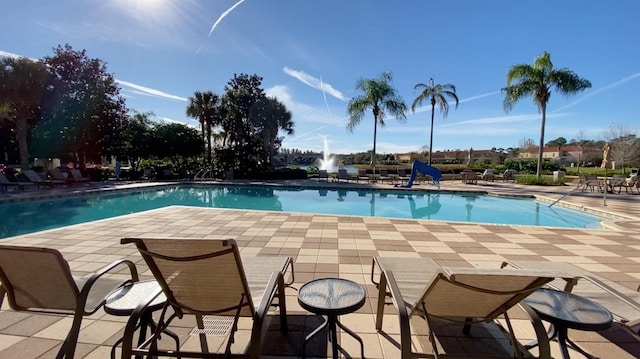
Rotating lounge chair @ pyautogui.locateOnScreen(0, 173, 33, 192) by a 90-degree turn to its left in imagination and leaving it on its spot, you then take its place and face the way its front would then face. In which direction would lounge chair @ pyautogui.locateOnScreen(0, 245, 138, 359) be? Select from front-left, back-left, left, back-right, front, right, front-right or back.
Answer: back

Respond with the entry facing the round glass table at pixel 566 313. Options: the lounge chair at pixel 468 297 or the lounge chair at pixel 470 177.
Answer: the lounge chair at pixel 470 177

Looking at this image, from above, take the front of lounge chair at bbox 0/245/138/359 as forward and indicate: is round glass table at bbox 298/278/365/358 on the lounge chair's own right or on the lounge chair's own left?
on the lounge chair's own right

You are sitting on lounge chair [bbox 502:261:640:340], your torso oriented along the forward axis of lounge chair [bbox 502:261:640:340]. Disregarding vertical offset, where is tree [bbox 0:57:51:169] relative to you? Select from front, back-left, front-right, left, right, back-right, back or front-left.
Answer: front-left

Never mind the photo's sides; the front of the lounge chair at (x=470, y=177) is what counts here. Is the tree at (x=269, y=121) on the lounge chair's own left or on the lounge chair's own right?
on the lounge chair's own right

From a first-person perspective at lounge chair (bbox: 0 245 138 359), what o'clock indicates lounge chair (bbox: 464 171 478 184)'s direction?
lounge chair (bbox: 464 171 478 184) is roughly at 1 o'clock from lounge chair (bbox: 0 245 138 359).

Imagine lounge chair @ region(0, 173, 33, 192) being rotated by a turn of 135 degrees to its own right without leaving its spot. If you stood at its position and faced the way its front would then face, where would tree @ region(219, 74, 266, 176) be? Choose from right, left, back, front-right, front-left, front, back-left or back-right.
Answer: back-left

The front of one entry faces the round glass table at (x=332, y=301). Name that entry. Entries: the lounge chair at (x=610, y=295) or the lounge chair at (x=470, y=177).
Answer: the lounge chair at (x=470, y=177)

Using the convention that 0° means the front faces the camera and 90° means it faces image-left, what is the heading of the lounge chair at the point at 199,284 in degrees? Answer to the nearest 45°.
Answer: approximately 225°

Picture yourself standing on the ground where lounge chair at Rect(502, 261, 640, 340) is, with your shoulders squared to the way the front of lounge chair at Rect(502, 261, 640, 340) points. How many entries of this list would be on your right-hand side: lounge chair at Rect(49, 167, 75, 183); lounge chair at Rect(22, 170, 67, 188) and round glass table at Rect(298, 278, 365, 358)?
0

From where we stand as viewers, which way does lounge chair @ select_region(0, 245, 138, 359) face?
facing away from the viewer and to the right of the viewer

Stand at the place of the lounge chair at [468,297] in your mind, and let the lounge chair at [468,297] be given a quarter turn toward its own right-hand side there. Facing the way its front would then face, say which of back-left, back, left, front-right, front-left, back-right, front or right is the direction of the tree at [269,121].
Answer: left

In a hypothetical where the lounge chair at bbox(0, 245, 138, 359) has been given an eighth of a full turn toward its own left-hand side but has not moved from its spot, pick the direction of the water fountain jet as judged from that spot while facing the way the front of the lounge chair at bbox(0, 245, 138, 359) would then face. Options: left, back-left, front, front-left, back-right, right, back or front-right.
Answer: front-right

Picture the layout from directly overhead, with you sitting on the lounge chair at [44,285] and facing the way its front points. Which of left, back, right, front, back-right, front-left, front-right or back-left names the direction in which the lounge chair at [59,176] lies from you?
front-left

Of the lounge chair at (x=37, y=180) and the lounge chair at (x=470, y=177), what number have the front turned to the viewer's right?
1

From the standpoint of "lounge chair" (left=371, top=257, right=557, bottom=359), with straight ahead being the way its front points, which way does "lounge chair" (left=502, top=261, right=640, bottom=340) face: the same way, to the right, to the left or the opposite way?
the same way

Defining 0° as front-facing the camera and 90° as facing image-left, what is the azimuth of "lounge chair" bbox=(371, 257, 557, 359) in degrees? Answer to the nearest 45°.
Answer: approximately 135°

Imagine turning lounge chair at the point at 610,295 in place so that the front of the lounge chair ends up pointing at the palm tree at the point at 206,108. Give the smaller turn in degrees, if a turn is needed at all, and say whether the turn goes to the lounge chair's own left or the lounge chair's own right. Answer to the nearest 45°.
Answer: approximately 45° to the lounge chair's own left

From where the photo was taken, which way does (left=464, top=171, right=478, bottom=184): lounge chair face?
toward the camera
